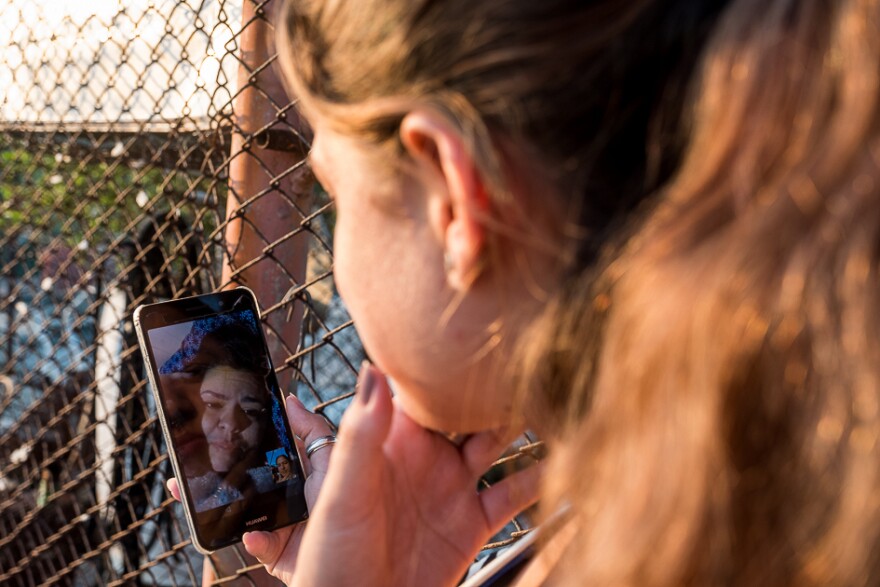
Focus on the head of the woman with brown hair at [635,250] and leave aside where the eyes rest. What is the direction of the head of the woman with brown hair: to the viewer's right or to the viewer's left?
to the viewer's left

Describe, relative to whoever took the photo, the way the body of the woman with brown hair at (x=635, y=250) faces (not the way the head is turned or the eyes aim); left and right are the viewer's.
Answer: facing away from the viewer and to the left of the viewer

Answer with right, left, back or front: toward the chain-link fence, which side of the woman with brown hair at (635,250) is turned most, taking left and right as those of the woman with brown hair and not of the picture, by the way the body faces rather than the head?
front
